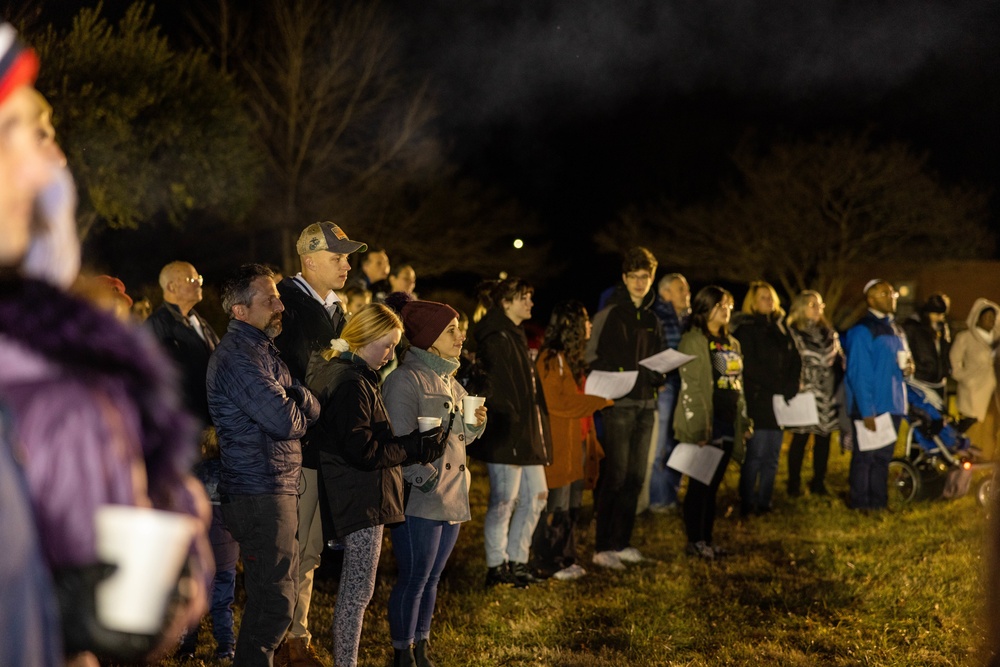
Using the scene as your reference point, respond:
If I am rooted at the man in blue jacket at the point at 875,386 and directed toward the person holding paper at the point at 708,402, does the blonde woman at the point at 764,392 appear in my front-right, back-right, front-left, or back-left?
front-right

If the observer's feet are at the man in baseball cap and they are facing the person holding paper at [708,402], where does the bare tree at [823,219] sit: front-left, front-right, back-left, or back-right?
front-left

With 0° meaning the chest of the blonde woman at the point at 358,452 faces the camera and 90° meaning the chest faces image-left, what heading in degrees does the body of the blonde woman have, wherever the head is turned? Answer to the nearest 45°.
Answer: approximately 270°

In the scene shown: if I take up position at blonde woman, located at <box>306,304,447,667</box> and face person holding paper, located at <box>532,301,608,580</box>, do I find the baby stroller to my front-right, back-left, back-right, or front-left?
front-right

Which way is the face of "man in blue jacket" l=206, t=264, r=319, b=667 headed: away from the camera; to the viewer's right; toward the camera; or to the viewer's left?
to the viewer's right

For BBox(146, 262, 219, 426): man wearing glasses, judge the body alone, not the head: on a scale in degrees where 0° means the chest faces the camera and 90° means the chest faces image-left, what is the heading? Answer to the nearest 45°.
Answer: approximately 315°

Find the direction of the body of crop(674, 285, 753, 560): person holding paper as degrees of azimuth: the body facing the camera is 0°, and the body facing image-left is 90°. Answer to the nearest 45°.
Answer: approximately 315°

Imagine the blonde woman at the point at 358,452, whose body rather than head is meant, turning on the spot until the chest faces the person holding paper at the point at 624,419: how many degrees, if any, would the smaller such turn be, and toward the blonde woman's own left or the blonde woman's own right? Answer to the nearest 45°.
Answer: approximately 45° to the blonde woman's own left

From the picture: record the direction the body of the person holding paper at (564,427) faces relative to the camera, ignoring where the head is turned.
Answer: to the viewer's right
